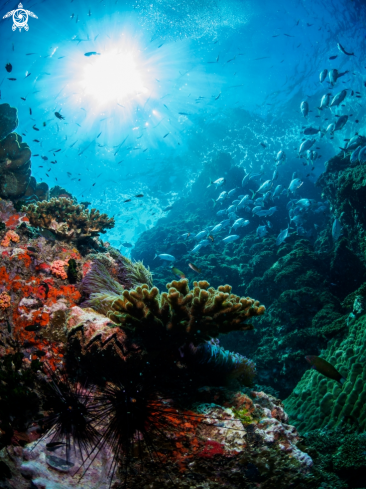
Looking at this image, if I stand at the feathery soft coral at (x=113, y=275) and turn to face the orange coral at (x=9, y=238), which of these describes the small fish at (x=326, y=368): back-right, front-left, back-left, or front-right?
back-left
